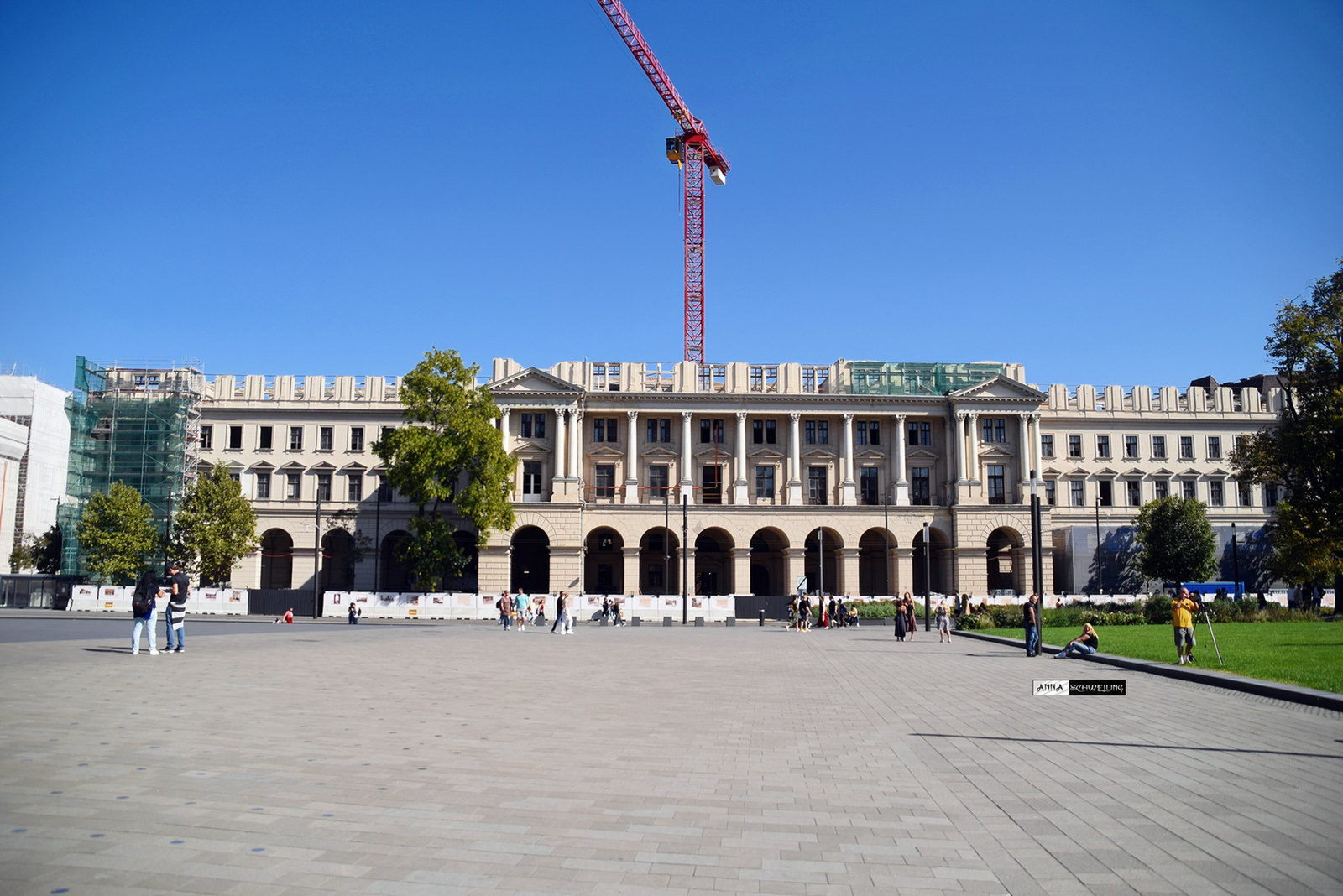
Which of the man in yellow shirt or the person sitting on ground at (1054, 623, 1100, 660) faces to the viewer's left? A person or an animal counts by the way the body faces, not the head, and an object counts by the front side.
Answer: the person sitting on ground

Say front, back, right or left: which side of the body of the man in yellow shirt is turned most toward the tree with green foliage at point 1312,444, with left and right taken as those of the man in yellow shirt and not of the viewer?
back

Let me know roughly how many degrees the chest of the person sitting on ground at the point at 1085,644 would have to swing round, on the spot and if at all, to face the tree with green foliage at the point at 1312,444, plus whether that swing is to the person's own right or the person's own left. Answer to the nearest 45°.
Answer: approximately 135° to the person's own right

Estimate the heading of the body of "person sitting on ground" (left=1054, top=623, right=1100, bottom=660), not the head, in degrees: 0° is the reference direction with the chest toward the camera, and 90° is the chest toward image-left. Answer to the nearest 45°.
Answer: approximately 90°

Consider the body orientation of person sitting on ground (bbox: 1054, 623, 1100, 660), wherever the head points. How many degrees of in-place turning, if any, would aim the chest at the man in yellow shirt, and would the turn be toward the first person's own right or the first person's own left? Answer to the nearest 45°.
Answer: approximately 135° to the first person's own left

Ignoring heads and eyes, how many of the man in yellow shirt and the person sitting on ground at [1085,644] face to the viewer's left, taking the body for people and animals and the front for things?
1
